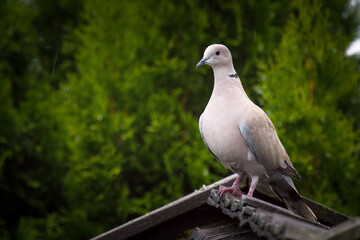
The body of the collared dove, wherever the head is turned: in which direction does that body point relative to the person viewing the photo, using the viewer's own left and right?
facing the viewer and to the left of the viewer
